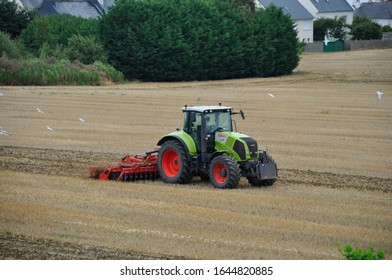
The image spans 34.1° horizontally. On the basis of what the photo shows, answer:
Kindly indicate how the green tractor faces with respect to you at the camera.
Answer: facing the viewer and to the right of the viewer

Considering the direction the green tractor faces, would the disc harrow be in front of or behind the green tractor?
behind
